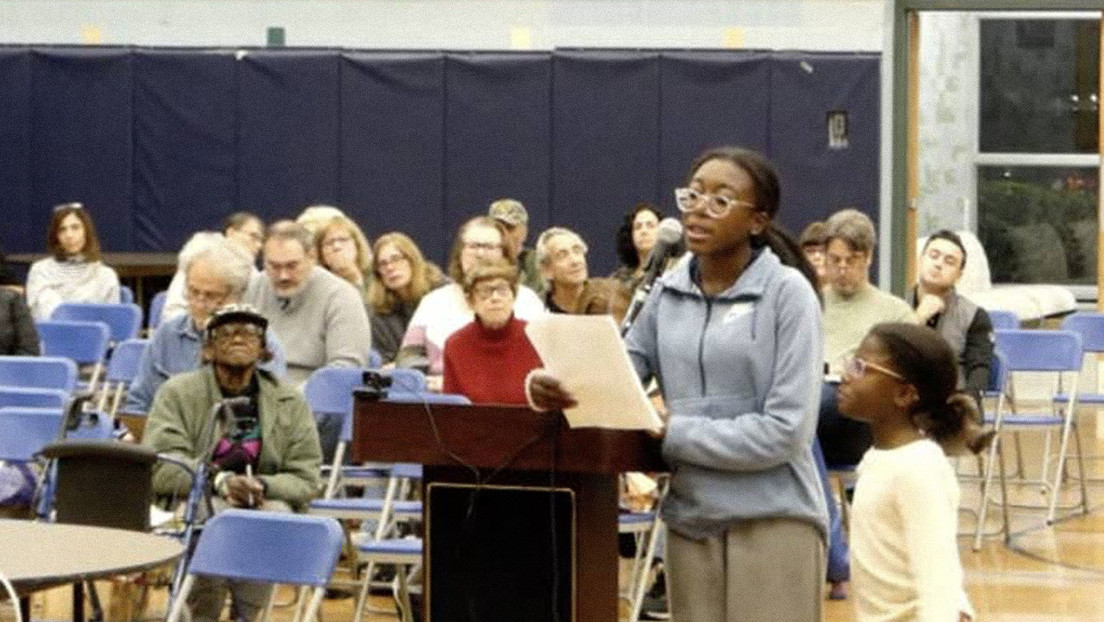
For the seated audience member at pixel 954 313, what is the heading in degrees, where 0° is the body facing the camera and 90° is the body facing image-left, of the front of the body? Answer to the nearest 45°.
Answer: approximately 45°

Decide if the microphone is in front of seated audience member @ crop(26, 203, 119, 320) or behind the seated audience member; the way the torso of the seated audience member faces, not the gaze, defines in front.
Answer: in front

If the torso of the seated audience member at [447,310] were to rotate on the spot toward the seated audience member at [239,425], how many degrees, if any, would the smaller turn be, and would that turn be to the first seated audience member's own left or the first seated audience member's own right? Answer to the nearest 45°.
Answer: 0° — they already face them

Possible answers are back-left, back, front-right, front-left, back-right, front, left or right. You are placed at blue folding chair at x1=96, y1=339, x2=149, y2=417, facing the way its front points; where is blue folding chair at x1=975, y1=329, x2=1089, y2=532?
back-left

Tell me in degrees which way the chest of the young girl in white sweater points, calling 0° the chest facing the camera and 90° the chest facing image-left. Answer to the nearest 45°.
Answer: approximately 90°

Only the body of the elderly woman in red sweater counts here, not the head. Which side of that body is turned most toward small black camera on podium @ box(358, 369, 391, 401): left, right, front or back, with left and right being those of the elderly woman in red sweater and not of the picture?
front

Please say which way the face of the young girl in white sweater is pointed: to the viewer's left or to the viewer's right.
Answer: to the viewer's left

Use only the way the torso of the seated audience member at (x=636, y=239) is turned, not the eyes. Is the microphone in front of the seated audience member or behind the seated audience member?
in front

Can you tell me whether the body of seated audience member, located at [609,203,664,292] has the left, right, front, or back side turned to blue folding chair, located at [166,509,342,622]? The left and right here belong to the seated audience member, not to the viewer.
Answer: front
